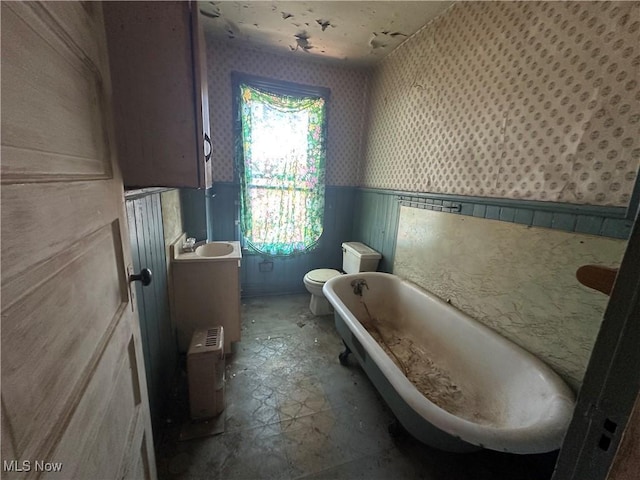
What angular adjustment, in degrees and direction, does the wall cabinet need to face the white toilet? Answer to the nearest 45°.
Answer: approximately 45° to its left

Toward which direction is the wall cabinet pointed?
to the viewer's right

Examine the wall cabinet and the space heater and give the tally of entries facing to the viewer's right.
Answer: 2

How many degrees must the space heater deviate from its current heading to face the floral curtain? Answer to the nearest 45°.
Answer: approximately 45° to its left

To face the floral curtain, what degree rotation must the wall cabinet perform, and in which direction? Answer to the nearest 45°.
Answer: approximately 45° to its left

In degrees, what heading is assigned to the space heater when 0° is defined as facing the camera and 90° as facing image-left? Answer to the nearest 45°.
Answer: approximately 270°

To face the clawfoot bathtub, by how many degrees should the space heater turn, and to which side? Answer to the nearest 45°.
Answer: approximately 45° to its right
